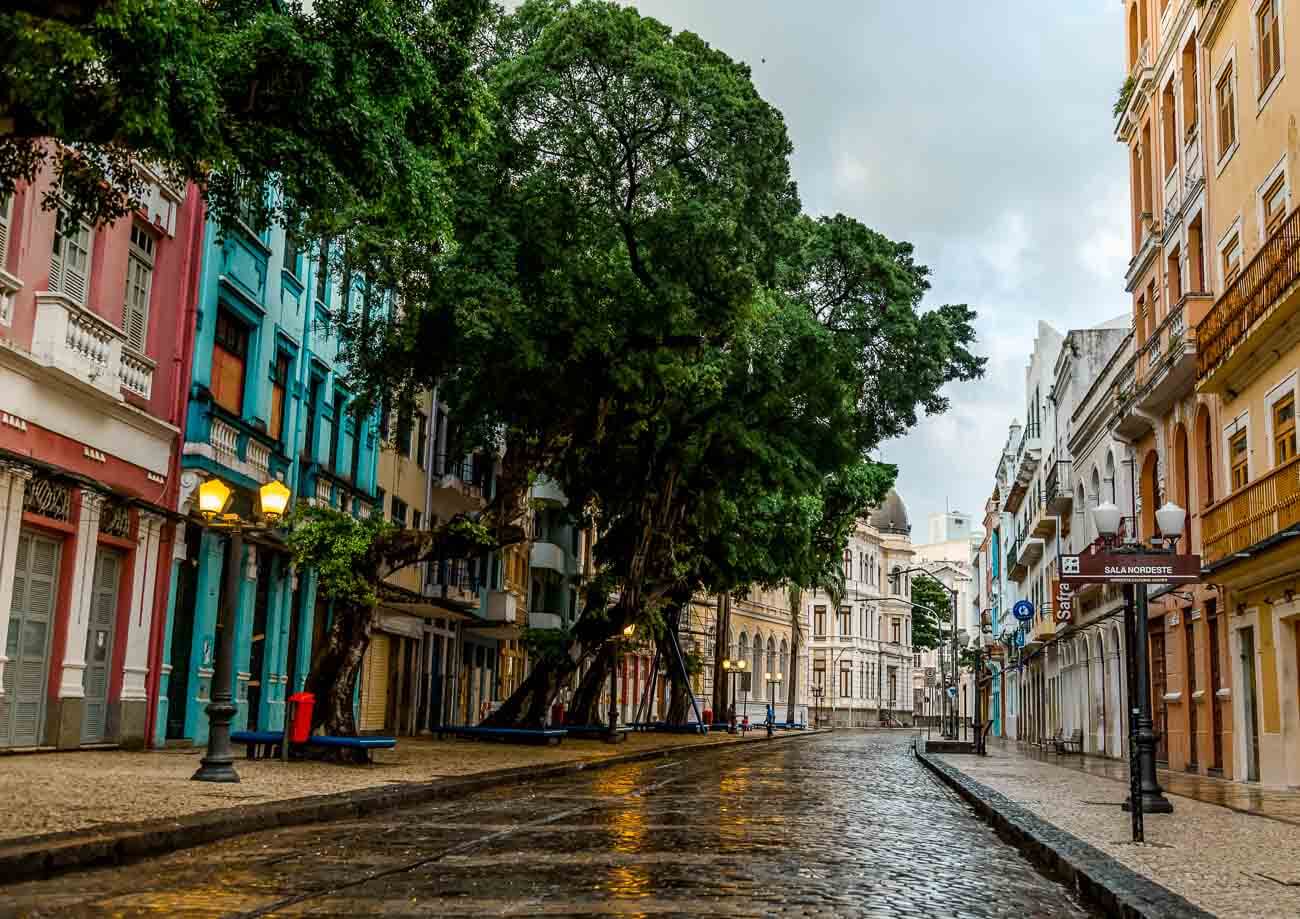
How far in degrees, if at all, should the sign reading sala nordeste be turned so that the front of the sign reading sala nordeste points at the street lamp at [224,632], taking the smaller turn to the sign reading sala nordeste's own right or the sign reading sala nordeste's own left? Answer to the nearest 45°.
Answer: approximately 90° to the sign reading sala nordeste's own right

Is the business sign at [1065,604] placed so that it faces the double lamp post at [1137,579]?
yes

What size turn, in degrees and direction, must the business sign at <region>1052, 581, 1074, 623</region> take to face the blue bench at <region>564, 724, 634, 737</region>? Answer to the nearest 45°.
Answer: approximately 45° to its right

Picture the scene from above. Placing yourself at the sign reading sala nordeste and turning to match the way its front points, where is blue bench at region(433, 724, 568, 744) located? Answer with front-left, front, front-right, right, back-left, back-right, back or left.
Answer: back-right

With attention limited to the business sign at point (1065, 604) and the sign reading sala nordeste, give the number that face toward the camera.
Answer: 2

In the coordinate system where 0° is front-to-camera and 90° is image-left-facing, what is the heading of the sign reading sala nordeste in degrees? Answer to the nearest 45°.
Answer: approximately 0°

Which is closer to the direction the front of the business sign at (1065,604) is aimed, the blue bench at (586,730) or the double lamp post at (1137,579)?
the double lamp post

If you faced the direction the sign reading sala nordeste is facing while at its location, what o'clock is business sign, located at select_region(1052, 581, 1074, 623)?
The business sign is roughly at 6 o'clock from the sign reading sala nordeste.

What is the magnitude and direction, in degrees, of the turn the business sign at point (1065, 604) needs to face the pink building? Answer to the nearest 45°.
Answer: approximately 45° to its right

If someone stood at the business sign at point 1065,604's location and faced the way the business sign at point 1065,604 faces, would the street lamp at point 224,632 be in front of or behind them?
in front
